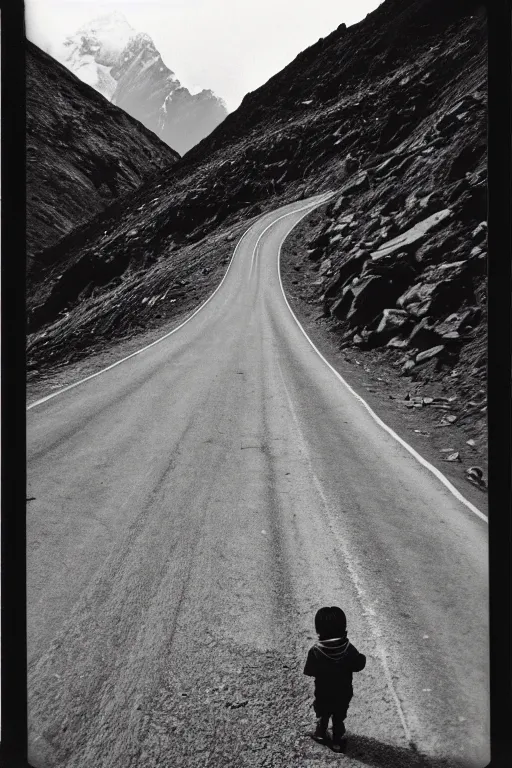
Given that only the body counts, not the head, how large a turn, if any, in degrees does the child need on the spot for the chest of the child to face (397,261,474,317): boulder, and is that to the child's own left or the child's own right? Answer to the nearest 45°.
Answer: approximately 45° to the child's own right

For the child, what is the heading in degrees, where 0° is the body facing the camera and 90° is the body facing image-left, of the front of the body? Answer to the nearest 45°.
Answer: approximately 180°

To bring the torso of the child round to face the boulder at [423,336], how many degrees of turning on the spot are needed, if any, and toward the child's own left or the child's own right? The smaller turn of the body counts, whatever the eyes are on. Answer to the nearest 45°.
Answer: approximately 45° to the child's own right

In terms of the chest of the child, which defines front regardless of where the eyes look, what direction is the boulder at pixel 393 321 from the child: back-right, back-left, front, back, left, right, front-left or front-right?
front-right

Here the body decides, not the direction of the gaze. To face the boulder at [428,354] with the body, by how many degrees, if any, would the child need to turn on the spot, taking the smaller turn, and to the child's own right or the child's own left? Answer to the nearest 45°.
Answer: approximately 45° to the child's own right

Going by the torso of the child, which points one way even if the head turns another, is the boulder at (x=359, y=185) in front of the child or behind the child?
in front

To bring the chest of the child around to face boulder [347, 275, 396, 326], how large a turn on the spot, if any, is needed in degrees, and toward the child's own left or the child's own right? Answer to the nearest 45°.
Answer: approximately 45° to the child's own right

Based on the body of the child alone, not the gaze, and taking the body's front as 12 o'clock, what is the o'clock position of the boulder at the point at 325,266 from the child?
The boulder is roughly at 1 o'clock from the child.

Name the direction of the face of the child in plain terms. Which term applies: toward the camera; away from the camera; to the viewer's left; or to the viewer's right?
away from the camera
